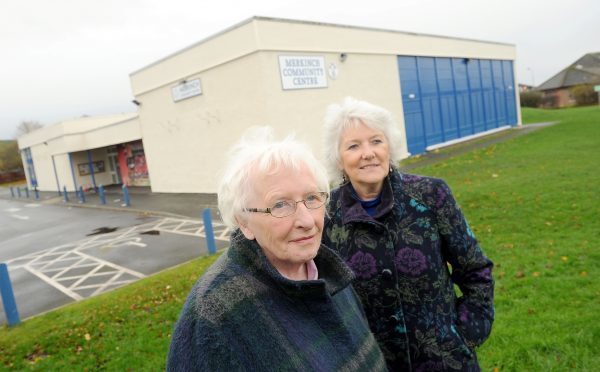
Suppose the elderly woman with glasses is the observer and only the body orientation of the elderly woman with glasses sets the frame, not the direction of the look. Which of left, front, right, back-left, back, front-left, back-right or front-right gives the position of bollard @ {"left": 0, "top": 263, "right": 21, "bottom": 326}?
back

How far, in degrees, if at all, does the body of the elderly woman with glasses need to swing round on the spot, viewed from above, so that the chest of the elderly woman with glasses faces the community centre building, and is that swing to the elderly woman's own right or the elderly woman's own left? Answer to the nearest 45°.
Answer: approximately 135° to the elderly woman's own left

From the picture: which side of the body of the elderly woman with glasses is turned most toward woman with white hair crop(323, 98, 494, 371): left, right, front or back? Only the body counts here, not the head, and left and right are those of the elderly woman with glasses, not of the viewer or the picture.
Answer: left

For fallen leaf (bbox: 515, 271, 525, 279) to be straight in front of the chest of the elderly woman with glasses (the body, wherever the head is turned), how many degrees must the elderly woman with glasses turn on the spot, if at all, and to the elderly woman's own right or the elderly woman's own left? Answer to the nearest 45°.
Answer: approximately 90° to the elderly woman's own left

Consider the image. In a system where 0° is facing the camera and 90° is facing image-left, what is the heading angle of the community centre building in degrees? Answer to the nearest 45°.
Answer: approximately 45°

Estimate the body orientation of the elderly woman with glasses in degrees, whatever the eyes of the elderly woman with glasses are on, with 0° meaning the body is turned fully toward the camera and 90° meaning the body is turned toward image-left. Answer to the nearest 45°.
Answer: approximately 315°
